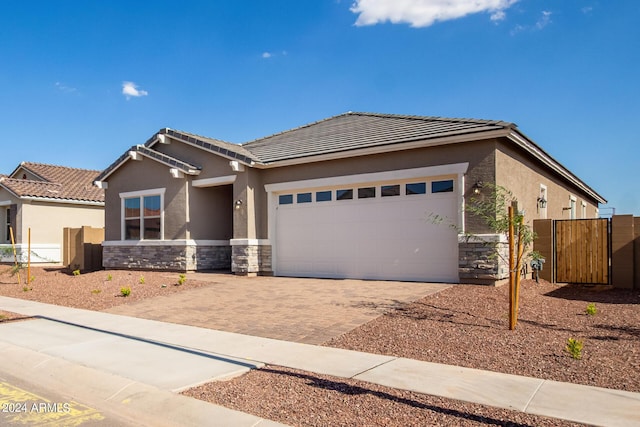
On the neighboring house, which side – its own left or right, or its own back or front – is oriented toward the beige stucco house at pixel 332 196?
left

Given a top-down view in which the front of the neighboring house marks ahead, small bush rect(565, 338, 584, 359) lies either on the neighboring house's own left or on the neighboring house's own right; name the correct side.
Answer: on the neighboring house's own left

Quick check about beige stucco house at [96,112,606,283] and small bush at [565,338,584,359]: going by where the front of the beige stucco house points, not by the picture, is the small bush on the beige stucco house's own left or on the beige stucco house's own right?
on the beige stucco house's own left

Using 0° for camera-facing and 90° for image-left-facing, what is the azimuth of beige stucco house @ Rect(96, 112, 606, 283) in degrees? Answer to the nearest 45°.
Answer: approximately 45°

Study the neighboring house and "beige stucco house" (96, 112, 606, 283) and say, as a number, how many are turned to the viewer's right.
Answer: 0

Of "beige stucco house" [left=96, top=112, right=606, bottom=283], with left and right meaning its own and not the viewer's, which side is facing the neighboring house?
right

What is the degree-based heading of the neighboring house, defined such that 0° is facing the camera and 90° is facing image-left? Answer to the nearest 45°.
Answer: approximately 45°
